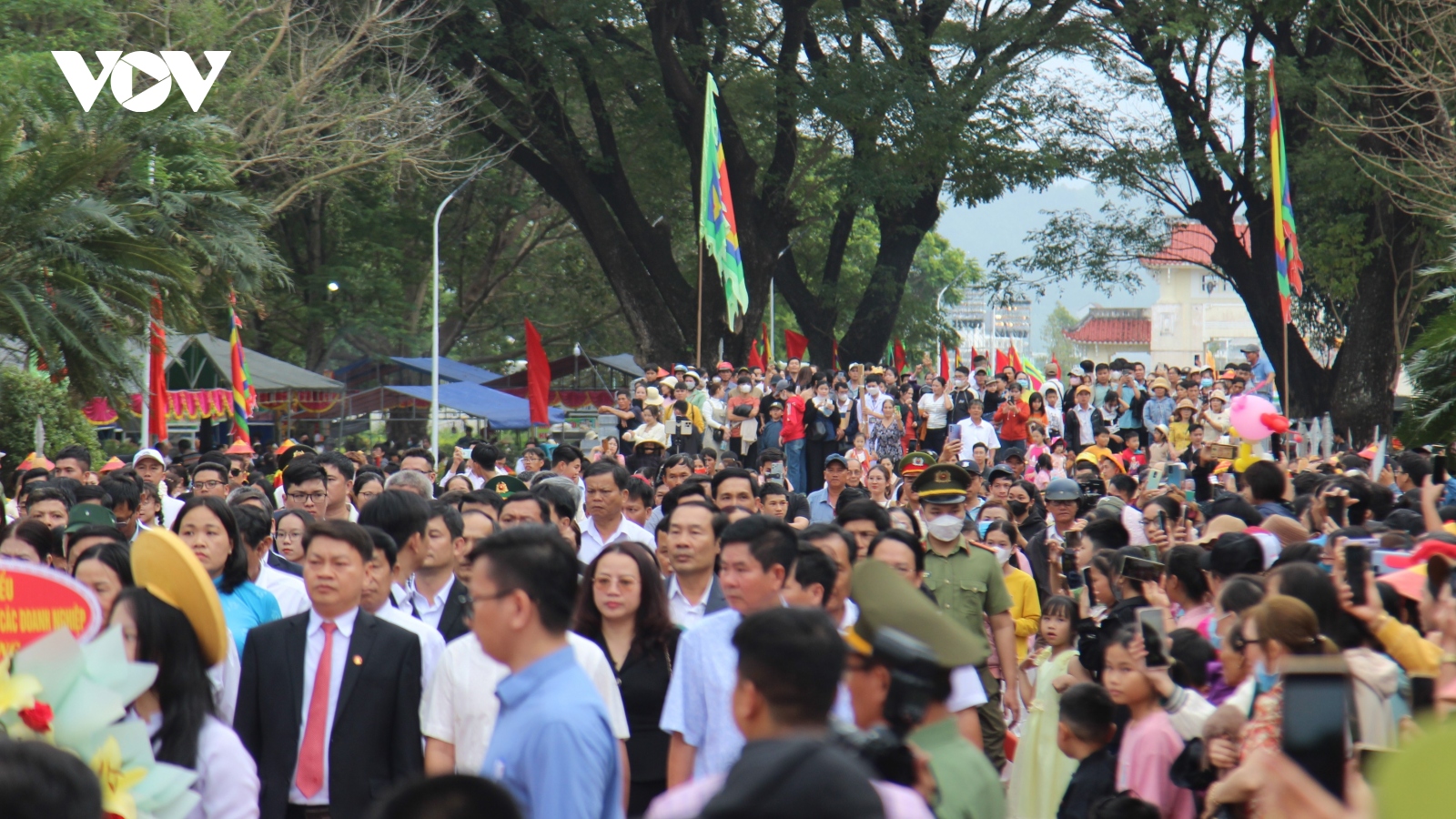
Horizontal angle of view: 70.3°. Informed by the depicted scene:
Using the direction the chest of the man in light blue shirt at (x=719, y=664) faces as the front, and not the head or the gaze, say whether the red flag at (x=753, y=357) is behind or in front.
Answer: behind

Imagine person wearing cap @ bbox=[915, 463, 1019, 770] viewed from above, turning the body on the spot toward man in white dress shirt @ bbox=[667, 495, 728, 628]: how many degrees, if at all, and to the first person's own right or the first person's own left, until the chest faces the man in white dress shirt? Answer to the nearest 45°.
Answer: approximately 45° to the first person's own right

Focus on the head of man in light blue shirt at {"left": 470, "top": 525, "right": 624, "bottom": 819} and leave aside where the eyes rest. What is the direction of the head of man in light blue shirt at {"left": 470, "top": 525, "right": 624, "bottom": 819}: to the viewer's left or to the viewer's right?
to the viewer's left
